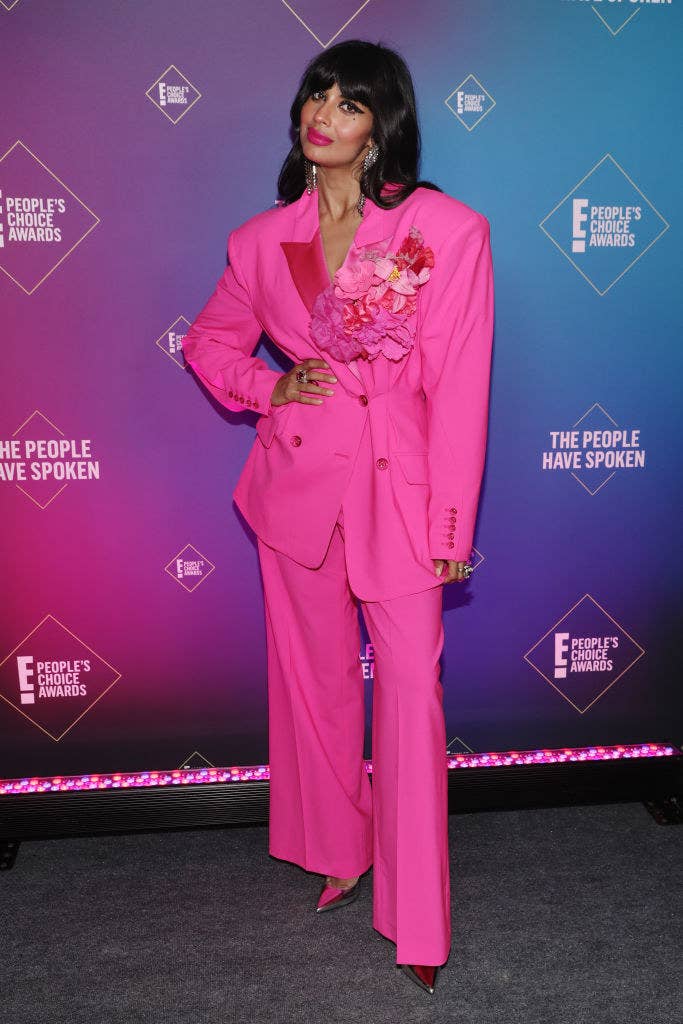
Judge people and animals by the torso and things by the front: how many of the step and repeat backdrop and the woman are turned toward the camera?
2

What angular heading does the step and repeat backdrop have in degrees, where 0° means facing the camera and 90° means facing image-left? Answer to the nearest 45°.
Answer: approximately 0°

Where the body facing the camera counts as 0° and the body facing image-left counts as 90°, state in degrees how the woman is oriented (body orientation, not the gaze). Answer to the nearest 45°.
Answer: approximately 0°

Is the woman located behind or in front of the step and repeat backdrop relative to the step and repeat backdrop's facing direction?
in front

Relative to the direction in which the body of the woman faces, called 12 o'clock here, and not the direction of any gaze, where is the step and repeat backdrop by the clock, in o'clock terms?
The step and repeat backdrop is roughly at 5 o'clock from the woman.
